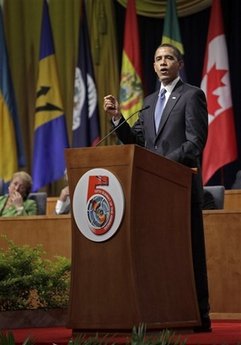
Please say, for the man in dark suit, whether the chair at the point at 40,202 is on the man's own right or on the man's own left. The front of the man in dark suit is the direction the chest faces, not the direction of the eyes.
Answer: on the man's own right

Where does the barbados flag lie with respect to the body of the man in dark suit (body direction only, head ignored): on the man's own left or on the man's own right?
on the man's own right

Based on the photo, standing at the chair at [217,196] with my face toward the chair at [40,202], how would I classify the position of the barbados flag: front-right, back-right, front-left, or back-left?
front-right

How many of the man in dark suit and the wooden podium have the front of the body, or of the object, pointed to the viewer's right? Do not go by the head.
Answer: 0

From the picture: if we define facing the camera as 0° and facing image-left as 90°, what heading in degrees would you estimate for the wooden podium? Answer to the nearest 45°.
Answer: approximately 45°

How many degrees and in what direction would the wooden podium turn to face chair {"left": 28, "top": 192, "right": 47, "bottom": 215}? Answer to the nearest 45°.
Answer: approximately 135° to its right

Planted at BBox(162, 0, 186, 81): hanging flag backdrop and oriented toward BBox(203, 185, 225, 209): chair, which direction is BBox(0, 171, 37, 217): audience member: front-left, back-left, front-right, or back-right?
front-right

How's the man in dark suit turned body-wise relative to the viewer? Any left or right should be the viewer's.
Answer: facing the viewer and to the left of the viewer

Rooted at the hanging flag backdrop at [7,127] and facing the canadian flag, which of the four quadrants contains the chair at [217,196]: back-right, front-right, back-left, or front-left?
front-right

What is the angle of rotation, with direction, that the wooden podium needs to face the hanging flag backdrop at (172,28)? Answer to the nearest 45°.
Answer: approximately 135° to its right

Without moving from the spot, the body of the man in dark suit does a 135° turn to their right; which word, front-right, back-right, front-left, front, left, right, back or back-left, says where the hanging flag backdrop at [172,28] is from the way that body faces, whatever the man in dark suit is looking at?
front

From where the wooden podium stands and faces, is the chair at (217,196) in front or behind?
behind

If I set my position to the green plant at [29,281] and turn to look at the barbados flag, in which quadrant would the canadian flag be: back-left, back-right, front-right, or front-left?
front-right
